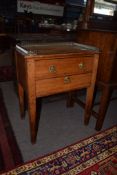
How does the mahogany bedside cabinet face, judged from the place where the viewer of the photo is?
facing the viewer and to the right of the viewer
